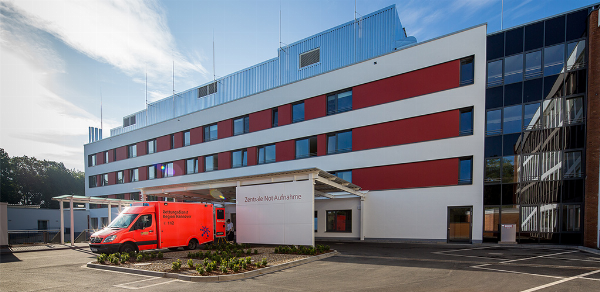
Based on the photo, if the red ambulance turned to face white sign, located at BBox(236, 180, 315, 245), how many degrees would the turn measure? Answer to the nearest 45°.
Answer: approximately 135° to its left

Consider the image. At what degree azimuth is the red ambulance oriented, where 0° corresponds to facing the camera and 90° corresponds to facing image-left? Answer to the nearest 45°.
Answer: approximately 45°
